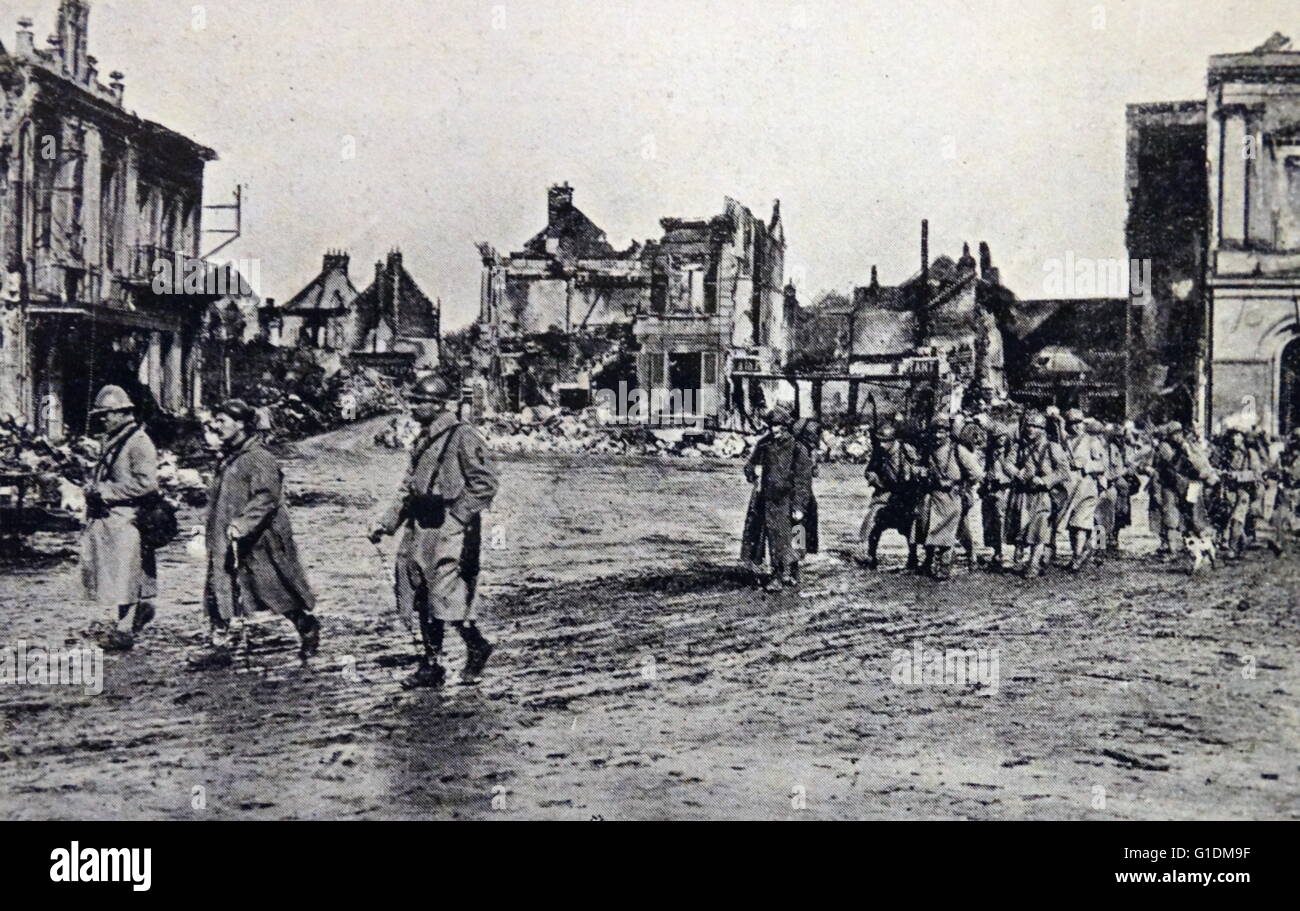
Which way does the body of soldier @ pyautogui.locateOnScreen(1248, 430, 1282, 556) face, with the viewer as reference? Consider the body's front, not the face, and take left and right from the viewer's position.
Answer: facing to the left of the viewer

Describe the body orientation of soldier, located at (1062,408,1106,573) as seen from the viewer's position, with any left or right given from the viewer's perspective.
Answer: facing the viewer and to the left of the viewer

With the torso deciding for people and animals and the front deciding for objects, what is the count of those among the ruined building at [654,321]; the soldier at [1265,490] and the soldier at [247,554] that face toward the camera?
1

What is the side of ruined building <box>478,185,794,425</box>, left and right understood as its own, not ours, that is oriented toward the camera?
front

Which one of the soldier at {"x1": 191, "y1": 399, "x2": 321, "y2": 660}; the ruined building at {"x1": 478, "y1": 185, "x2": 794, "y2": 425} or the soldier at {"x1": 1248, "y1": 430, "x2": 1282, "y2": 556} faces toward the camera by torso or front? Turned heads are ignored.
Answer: the ruined building

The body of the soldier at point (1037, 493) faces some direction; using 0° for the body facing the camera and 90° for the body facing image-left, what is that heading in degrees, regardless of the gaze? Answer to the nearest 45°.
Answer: approximately 45°

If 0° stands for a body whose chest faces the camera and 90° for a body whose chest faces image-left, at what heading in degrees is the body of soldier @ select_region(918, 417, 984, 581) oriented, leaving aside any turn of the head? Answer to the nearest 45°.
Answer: approximately 45°

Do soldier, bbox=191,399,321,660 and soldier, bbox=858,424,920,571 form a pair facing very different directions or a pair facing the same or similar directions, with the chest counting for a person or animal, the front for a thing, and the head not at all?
same or similar directions

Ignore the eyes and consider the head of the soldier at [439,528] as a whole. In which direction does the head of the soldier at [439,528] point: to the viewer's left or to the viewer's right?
to the viewer's left

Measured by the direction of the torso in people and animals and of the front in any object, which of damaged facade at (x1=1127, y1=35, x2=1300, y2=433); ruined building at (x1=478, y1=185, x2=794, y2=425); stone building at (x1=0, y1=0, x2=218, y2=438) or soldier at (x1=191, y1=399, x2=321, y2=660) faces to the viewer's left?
the soldier

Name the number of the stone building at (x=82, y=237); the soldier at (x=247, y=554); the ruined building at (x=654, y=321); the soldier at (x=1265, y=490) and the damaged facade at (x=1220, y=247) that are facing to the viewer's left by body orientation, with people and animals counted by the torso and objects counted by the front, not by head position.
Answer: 2

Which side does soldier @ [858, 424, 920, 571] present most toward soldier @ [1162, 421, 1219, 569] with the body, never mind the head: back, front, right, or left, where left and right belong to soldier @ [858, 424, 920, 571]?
back

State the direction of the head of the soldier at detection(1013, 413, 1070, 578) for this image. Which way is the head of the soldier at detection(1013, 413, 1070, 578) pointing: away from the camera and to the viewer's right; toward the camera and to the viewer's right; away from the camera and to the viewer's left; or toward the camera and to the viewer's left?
toward the camera and to the viewer's left

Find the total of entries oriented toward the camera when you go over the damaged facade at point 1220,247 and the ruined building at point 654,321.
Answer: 2

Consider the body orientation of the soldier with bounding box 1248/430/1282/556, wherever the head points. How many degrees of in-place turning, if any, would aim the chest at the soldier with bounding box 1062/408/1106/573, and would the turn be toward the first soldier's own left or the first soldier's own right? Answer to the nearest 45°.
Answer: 0° — they already face them

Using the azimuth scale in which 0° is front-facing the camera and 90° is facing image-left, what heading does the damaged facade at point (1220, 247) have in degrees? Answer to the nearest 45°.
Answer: approximately 0°
